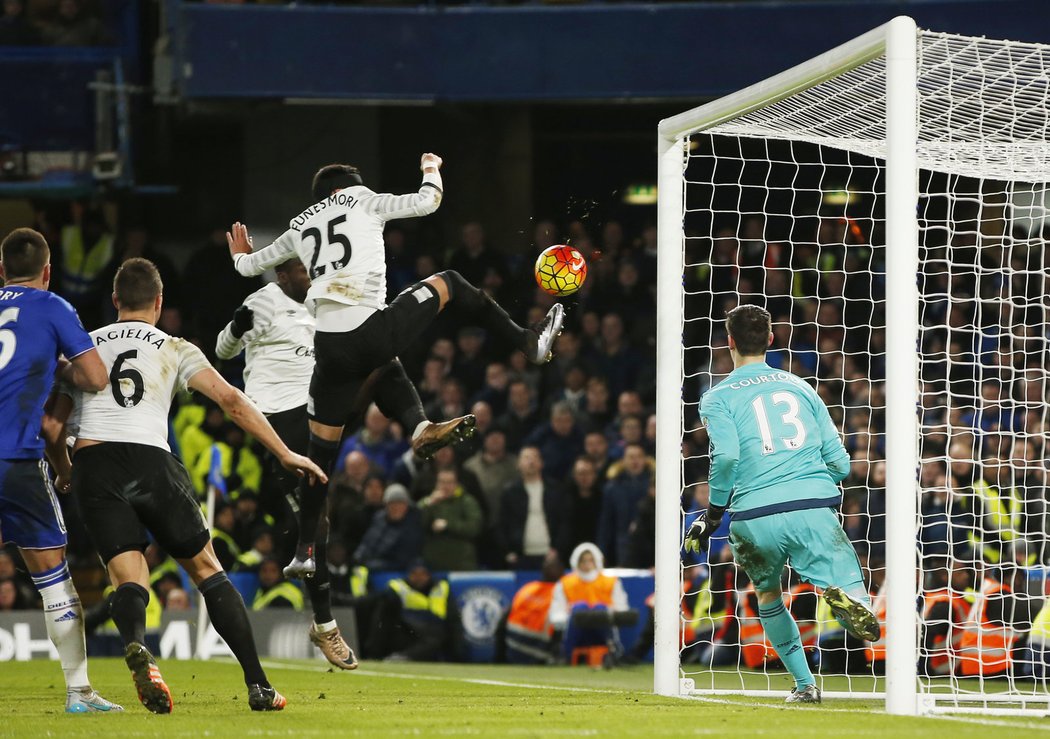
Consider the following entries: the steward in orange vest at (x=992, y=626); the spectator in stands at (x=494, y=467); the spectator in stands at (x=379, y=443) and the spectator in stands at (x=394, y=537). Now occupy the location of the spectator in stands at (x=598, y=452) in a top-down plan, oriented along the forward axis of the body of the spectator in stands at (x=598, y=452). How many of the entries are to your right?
3

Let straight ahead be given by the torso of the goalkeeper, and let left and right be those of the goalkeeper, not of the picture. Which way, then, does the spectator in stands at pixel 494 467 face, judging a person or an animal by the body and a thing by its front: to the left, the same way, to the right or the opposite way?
the opposite way

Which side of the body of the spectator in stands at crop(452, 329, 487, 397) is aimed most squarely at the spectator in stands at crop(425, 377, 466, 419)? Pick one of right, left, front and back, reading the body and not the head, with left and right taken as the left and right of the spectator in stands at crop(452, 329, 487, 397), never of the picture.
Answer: front

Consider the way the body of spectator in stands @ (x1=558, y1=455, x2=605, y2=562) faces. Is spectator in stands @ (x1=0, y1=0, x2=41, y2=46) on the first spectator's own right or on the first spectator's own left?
on the first spectator's own right

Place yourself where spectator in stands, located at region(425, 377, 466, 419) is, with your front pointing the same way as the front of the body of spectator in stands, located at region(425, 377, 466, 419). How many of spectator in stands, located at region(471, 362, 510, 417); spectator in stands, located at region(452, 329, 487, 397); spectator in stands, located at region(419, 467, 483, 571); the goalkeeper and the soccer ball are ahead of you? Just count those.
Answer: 3

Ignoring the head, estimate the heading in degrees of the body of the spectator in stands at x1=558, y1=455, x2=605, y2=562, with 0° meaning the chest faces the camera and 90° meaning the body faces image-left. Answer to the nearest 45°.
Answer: approximately 0°
